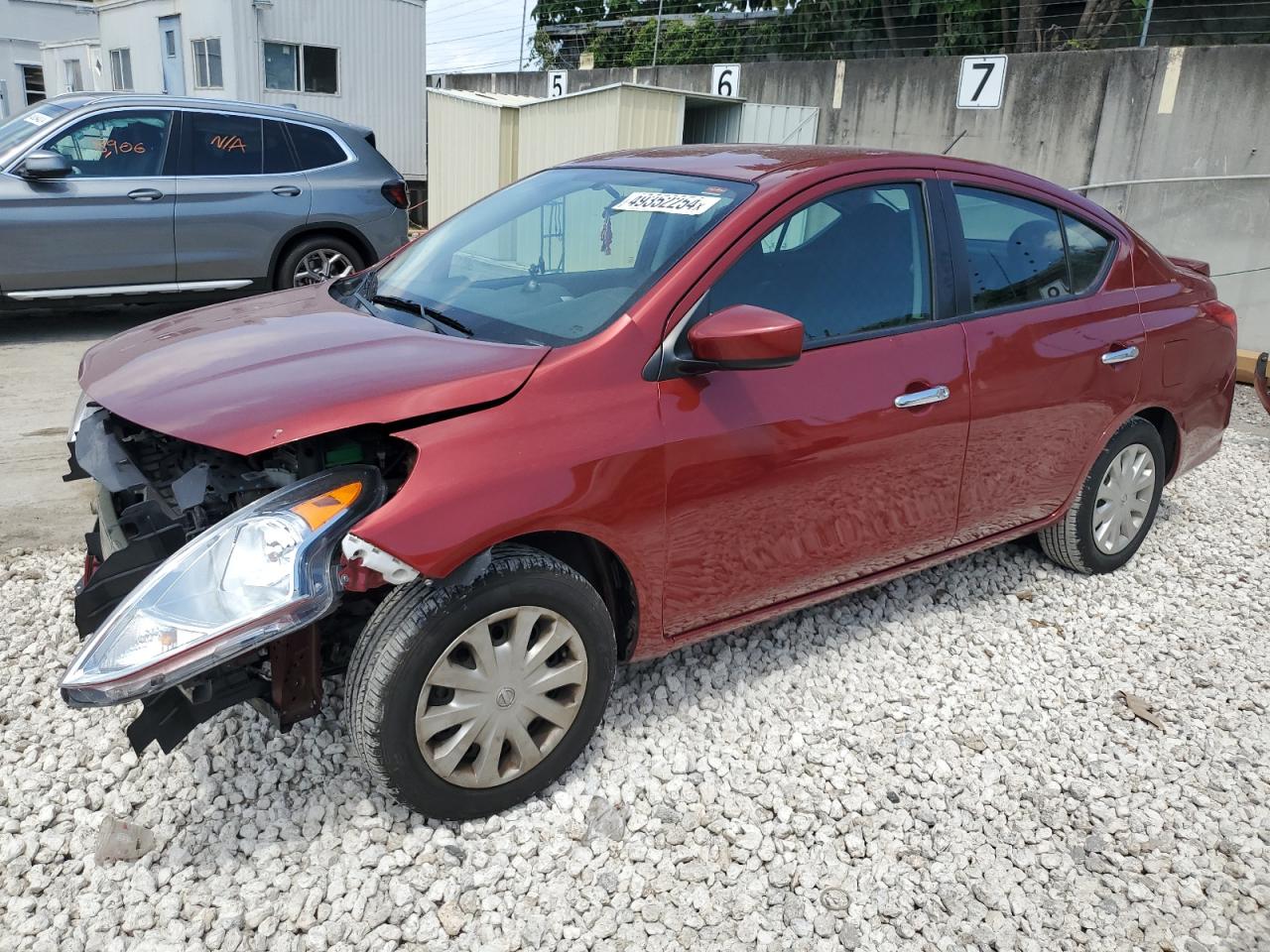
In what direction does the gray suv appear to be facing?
to the viewer's left

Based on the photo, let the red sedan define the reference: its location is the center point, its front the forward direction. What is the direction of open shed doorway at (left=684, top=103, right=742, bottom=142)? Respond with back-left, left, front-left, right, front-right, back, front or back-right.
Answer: back-right

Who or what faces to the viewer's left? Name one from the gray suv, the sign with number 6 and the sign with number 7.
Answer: the gray suv

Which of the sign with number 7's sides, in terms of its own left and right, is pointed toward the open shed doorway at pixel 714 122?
right

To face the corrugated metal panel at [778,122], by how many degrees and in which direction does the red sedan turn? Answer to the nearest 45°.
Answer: approximately 135° to its right

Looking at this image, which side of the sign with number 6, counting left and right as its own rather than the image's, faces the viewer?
front

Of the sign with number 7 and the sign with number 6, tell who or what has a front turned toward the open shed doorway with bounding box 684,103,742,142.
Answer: the sign with number 6

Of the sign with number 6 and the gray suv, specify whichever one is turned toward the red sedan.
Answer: the sign with number 6

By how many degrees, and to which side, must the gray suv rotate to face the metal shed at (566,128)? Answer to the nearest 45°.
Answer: approximately 135° to its right

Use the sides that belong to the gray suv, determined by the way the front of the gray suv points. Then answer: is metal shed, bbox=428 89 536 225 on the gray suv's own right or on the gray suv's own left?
on the gray suv's own right

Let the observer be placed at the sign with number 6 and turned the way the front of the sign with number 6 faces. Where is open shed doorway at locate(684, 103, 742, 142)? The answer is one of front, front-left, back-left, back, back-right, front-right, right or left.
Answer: front

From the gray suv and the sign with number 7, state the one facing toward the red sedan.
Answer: the sign with number 7

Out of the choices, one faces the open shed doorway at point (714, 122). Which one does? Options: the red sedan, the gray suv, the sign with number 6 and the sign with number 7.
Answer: the sign with number 6

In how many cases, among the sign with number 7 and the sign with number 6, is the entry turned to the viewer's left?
0

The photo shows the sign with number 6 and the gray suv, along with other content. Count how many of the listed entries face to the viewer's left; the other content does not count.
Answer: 1

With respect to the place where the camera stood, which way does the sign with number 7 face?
facing the viewer

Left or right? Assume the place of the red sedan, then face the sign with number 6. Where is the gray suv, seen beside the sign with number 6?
left
